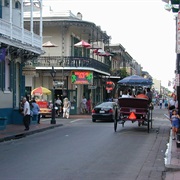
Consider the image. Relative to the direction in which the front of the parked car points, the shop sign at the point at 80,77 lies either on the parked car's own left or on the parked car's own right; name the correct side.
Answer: on the parked car's own left

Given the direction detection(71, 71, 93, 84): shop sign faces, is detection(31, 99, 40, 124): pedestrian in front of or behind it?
in front

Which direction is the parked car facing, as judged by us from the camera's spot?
facing away from the viewer and to the right of the viewer

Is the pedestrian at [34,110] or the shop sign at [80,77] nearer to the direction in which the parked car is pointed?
the shop sign

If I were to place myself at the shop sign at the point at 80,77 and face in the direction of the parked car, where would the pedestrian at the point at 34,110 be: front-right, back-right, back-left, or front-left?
front-right

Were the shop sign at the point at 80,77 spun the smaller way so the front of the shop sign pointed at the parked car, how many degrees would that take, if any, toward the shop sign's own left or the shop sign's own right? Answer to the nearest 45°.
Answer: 0° — it already faces it

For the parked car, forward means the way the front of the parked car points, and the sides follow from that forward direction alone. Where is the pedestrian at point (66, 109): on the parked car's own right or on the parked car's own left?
on the parked car's own left

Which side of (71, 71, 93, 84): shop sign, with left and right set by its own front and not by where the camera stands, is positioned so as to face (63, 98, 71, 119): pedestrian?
front

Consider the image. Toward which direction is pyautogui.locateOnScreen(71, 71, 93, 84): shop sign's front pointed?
toward the camera

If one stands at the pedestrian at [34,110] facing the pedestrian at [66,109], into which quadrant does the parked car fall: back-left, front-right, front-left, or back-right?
front-right

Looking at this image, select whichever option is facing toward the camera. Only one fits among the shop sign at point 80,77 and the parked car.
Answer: the shop sign

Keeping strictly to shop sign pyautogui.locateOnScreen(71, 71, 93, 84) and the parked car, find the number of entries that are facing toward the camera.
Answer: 1
